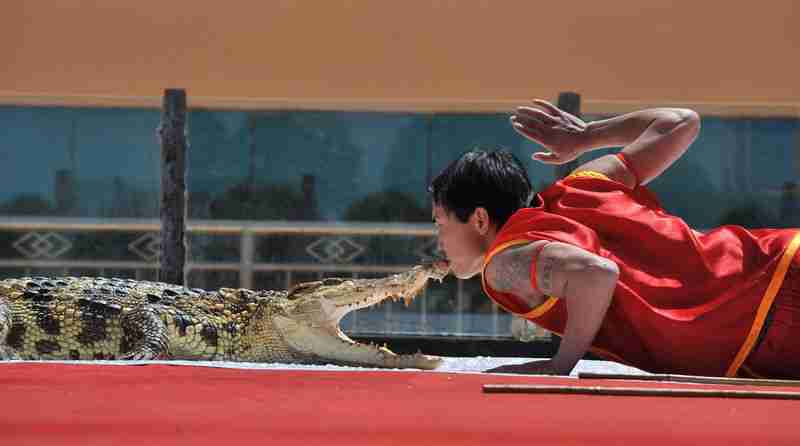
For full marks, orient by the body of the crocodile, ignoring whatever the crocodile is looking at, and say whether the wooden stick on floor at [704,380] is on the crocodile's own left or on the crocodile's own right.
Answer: on the crocodile's own right

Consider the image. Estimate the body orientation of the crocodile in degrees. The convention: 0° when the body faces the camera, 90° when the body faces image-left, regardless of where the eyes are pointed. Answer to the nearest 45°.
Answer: approximately 270°

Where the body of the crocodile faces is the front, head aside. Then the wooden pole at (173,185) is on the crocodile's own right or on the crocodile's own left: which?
on the crocodile's own left

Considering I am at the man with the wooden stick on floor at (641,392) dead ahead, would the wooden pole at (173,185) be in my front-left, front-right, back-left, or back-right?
back-right
